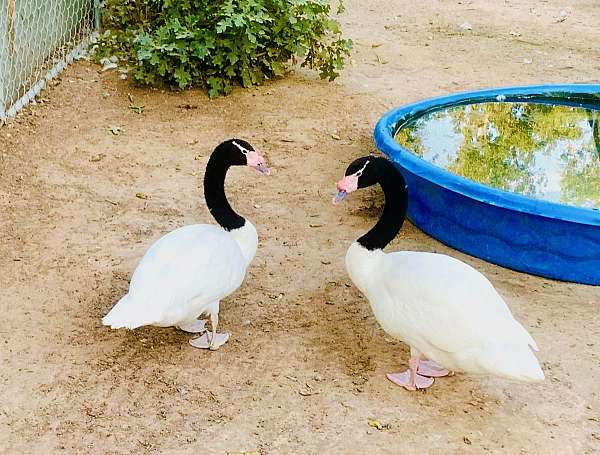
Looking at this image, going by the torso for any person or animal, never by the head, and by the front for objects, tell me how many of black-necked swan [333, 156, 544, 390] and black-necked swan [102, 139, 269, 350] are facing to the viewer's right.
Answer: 1

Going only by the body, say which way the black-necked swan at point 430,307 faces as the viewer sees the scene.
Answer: to the viewer's left

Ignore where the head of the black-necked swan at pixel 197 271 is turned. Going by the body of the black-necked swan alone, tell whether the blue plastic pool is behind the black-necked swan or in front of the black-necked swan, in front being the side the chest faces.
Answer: in front

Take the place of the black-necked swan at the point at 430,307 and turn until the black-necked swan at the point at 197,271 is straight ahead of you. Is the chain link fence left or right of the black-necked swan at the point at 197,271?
right

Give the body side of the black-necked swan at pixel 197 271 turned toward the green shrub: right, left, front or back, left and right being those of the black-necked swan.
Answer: left

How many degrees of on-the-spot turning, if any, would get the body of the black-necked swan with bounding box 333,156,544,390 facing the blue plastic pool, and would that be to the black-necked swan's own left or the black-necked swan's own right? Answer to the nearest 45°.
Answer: approximately 90° to the black-necked swan's own right

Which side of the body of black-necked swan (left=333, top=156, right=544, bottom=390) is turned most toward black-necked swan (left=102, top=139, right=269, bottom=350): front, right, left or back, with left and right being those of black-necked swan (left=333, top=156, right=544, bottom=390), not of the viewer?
front

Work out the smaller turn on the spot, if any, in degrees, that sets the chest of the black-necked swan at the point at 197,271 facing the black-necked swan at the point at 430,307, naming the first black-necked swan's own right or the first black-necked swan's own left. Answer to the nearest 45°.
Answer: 0° — it already faces it

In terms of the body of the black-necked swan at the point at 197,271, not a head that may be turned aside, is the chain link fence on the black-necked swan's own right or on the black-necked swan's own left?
on the black-necked swan's own left

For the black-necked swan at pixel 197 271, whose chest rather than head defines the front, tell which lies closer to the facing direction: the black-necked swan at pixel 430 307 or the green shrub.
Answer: the black-necked swan

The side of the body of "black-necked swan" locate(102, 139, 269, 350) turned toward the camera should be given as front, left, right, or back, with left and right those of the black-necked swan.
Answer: right

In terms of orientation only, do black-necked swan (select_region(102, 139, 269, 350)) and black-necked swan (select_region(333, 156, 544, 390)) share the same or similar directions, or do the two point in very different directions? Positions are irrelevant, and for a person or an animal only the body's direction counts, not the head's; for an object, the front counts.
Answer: very different directions
